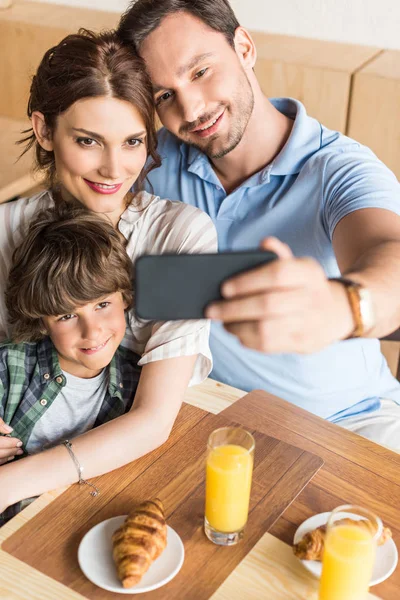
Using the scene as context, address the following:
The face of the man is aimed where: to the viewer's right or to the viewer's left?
to the viewer's left

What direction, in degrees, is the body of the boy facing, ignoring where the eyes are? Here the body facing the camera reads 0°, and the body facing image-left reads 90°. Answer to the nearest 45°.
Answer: approximately 315°

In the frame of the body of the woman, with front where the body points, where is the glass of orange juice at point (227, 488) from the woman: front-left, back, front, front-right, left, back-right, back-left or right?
front

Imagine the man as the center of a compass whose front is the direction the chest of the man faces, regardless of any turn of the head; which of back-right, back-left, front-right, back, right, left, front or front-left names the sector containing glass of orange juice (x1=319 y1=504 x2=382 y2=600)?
front-left

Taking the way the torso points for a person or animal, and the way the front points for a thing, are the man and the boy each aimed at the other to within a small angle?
no

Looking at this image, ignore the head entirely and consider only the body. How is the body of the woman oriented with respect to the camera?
toward the camera

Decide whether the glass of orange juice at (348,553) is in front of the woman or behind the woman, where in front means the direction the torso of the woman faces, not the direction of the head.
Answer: in front

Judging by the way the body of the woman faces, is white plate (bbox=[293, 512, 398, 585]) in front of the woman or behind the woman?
in front

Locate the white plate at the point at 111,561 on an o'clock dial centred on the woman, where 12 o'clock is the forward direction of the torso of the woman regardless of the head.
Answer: The white plate is roughly at 12 o'clock from the woman.

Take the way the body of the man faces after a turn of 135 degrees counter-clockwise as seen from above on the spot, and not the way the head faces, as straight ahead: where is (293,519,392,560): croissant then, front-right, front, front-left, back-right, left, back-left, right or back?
right

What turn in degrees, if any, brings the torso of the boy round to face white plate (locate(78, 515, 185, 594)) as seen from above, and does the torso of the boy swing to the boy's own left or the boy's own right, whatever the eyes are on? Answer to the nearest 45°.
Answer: approximately 45° to the boy's own right

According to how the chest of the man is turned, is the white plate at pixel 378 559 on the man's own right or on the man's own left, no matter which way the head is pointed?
on the man's own left

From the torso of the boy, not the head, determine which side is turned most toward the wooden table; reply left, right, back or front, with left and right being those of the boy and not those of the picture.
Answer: front

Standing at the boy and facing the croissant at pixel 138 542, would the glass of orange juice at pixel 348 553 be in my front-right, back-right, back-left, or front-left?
front-left

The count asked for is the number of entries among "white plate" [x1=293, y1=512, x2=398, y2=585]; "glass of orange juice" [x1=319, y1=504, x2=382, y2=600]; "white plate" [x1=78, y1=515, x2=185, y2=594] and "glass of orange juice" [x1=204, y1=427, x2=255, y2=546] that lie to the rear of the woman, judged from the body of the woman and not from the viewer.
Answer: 0

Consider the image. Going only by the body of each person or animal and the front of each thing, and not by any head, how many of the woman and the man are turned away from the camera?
0

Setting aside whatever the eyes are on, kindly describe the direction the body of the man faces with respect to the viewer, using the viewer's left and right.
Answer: facing the viewer and to the left of the viewer

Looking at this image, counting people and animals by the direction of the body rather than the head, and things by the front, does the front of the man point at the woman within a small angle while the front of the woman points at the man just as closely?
no

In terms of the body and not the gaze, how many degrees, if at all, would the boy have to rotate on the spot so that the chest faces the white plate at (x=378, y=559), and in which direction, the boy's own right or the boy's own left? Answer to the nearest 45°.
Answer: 0° — they already face it
